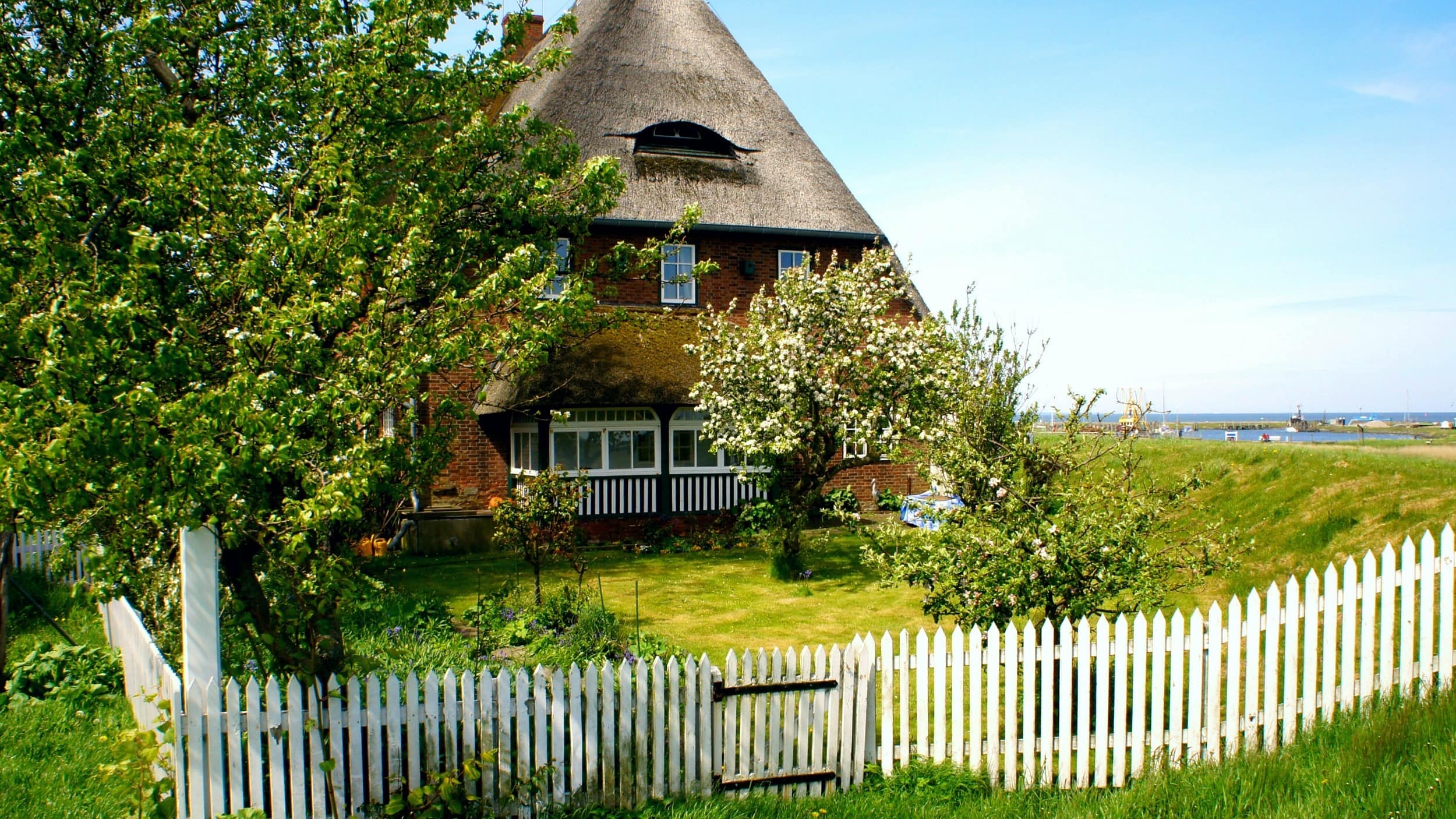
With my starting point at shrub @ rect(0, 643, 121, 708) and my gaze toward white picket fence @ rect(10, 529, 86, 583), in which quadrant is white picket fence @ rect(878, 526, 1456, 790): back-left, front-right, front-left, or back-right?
back-right

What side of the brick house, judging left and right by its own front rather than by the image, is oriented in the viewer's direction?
front

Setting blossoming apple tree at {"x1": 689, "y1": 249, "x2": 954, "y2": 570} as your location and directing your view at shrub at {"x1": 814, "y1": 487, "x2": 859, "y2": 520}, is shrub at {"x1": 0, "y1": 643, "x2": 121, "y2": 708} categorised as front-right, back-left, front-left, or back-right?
back-left

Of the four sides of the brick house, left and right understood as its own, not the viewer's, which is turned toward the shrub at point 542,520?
front

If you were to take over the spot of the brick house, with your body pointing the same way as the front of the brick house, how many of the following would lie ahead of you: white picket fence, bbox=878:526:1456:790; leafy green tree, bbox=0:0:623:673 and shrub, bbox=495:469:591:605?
3

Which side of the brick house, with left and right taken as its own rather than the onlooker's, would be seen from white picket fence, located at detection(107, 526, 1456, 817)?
front

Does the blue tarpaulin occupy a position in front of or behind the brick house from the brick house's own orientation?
in front

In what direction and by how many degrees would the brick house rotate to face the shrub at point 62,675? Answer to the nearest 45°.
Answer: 0° — it already faces it

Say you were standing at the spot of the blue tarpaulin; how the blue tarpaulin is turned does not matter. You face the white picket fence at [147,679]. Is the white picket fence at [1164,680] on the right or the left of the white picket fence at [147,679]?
left

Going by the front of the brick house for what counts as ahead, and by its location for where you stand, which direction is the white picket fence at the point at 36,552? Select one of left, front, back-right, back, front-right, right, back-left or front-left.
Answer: front-right

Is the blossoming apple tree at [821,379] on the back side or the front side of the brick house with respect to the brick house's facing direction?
on the front side

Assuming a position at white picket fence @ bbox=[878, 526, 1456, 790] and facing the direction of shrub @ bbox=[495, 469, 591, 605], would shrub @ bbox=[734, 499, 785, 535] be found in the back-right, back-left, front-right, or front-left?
front-right
